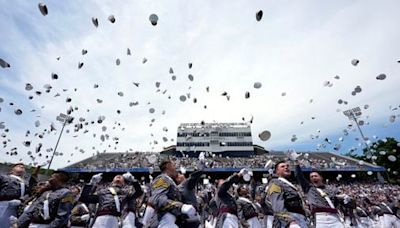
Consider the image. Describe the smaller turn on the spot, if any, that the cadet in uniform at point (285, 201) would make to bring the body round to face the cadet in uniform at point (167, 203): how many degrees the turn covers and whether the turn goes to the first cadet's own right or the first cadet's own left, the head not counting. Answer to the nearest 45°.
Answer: approximately 90° to the first cadet's own right

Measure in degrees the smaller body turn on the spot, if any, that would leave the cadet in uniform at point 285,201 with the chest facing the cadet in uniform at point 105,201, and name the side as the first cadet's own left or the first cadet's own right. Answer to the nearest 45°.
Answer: approximately 135° to the first cadet's own right

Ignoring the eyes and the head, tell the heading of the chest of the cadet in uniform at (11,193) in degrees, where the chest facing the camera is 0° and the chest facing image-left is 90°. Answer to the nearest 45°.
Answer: approximately 315°

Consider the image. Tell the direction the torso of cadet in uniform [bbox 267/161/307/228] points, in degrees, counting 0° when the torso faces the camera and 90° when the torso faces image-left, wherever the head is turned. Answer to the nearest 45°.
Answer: approximately 315°

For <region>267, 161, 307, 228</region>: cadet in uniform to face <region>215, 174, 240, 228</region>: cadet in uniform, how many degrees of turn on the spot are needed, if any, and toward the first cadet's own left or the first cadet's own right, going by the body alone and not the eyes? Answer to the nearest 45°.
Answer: approximately 180°
